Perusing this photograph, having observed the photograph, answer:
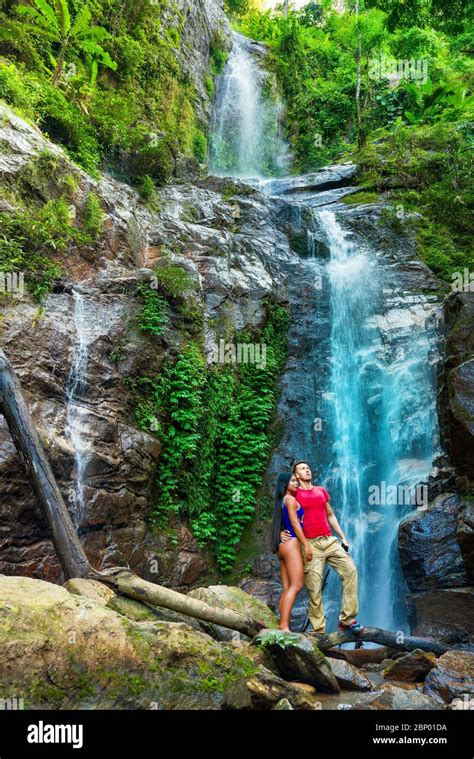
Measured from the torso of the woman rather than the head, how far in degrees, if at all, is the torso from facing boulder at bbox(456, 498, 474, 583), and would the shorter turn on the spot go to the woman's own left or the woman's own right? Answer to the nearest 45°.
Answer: approximately 45° to the woman's own left

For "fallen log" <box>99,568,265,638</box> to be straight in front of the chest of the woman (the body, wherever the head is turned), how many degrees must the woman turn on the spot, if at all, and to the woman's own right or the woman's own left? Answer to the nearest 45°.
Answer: approximately 135° to the woman's own right

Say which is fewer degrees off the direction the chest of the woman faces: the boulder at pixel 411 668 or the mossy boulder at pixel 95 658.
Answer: the boulder

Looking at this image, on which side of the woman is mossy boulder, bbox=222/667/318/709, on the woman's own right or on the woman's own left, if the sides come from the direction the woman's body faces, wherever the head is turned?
on the woman's own right
